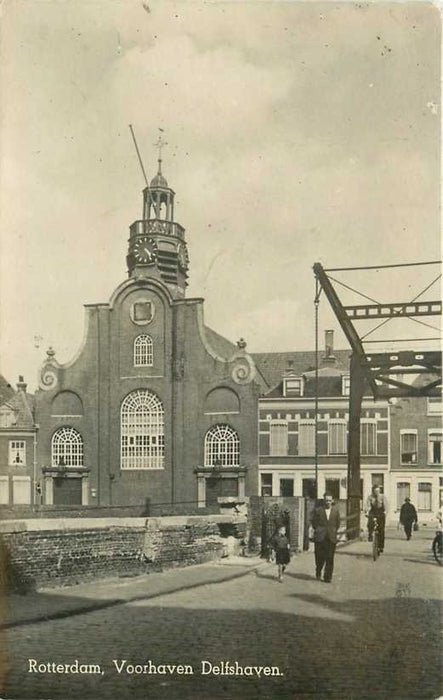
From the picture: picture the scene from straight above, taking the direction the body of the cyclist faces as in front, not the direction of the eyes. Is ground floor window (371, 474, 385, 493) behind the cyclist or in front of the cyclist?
behind

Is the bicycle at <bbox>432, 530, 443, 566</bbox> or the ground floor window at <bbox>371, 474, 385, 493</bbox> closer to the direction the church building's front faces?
the bicycle

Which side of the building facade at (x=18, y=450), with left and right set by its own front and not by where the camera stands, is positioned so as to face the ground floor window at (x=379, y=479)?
left

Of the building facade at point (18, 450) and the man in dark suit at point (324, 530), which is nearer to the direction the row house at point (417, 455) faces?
the man in dark suit

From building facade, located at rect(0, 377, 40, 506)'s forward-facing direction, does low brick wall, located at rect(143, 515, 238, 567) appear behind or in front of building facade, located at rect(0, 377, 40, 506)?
in front

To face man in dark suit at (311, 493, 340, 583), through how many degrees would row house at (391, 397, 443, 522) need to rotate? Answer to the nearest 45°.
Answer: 0° — it already faces them

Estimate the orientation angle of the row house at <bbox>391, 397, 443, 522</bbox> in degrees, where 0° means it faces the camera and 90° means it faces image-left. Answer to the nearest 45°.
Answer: approximately 0°

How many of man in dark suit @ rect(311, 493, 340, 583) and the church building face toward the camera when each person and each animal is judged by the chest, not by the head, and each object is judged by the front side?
2
